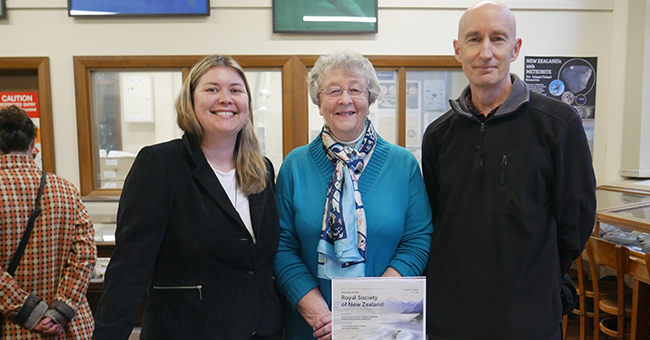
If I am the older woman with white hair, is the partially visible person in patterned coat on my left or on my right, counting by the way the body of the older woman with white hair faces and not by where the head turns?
on my right

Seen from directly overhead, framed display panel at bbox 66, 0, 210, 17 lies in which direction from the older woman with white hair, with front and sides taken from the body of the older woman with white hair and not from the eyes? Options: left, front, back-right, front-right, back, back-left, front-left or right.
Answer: back-right

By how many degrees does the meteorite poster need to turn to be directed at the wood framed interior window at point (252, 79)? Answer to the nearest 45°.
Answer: approximately 45° to its right

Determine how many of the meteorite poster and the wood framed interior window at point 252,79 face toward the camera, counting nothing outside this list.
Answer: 2

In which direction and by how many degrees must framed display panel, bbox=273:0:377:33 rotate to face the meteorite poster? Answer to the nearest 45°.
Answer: approximately 90° to its left

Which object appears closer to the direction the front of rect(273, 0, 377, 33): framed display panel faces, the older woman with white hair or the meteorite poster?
the older woman with white hair
